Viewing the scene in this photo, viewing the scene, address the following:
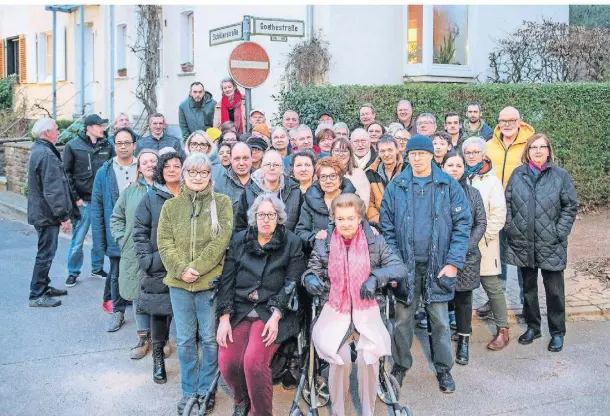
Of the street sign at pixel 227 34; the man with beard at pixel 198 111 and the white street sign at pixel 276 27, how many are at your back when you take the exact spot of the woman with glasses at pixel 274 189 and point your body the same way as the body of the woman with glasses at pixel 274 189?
3

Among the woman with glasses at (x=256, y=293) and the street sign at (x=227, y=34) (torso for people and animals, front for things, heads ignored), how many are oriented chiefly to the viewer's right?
0

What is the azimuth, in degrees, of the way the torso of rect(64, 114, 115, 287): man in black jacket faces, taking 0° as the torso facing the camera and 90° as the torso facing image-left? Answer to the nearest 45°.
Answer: approximately 315°

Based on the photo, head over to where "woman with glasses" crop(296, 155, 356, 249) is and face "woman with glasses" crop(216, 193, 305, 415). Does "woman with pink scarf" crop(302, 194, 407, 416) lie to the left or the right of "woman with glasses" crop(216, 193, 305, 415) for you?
left

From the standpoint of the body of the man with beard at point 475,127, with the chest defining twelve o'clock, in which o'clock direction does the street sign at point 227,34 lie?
The street sign is roughly at 3 o'clock from the man with beard.

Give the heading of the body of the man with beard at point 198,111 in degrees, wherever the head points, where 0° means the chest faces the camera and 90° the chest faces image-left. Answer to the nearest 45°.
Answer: approximately 0°

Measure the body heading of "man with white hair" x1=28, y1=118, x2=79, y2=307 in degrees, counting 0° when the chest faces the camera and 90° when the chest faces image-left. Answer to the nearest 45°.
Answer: approximately 270°
